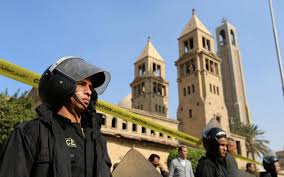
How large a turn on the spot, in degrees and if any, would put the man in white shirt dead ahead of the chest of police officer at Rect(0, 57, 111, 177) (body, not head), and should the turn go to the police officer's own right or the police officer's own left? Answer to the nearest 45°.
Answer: approximately 90° to the police officer's own left

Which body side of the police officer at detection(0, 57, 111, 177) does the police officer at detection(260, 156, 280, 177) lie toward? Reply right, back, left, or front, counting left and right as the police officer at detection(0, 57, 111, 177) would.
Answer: left

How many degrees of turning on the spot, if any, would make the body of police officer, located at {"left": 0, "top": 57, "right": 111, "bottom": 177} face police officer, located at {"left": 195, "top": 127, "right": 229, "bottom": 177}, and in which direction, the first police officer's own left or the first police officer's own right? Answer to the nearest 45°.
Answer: approximately 90° to the first police officer's own left

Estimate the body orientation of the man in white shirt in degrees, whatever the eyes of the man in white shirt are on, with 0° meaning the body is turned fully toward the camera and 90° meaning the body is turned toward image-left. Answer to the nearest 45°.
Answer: approximately 315°

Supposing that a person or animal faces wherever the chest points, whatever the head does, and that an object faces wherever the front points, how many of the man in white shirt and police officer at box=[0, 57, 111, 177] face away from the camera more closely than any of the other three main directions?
0

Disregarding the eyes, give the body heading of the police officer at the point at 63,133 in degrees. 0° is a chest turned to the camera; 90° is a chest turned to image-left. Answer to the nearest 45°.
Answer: approximately 315°

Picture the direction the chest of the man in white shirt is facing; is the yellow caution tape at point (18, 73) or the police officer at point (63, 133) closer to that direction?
the police officer
